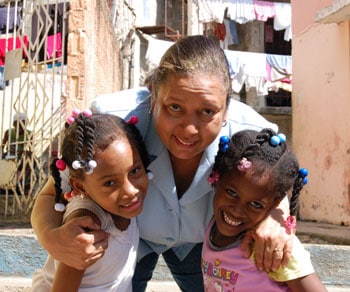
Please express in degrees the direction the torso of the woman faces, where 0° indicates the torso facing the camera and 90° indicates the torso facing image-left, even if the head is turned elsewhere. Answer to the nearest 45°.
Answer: approximately 0°

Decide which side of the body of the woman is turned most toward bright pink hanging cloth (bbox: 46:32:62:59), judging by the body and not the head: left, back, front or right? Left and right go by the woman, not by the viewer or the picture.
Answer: back

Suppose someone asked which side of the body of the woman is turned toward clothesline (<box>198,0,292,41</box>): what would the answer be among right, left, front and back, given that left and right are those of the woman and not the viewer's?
back

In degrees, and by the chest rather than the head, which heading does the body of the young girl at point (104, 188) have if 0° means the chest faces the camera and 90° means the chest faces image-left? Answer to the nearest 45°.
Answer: approximately 315°

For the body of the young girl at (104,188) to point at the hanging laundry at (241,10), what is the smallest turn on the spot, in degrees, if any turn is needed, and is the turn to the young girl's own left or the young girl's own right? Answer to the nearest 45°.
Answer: approximately 135° to the young girl's own left

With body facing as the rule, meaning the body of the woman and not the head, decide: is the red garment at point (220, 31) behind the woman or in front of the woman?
behind

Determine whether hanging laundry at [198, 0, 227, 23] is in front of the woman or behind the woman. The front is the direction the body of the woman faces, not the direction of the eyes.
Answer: behind

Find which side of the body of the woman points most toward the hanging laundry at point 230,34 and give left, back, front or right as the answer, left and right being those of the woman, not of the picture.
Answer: back
